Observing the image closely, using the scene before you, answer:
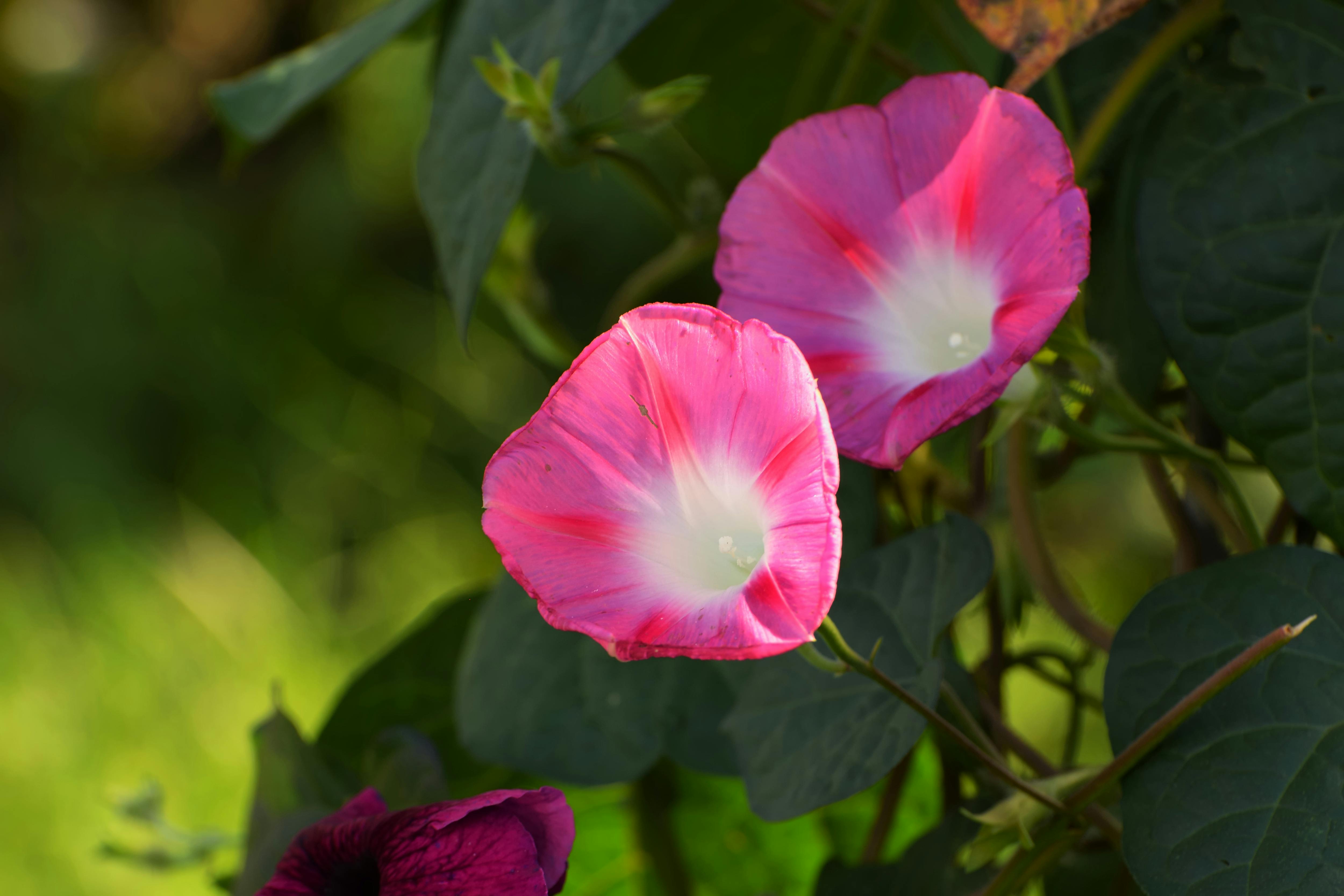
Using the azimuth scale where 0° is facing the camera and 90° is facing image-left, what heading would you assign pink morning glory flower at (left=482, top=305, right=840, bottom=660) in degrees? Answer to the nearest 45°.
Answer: approximately 45°
